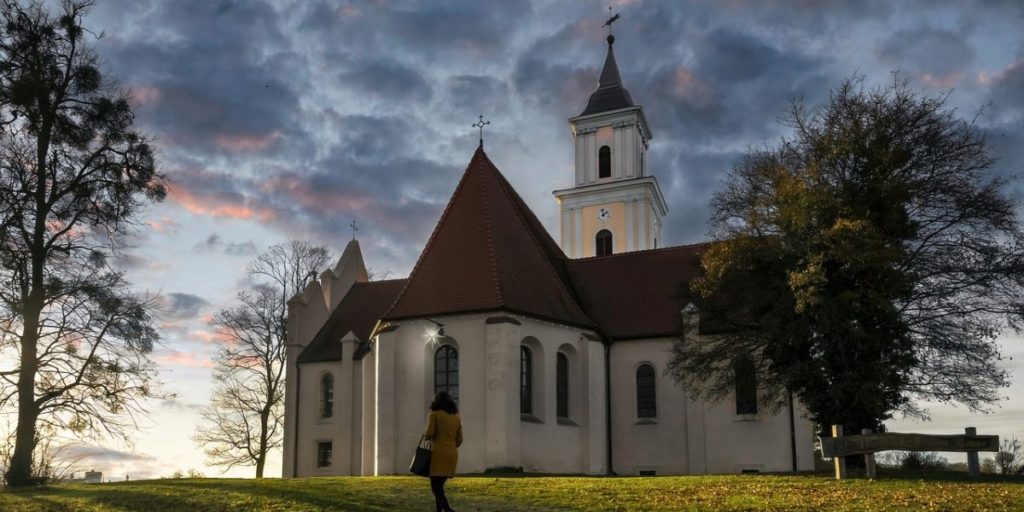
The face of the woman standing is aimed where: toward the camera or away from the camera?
away from the camera

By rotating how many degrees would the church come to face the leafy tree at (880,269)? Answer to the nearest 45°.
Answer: approximately 90° to its right

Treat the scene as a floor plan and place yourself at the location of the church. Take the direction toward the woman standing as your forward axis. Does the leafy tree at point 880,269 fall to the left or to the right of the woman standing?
left

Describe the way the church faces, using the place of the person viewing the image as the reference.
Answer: facing away from the viewer and to the right of the viewer

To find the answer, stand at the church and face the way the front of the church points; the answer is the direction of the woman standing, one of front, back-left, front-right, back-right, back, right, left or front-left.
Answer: back-right
